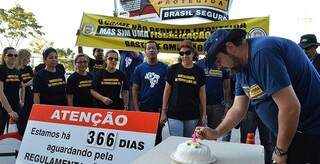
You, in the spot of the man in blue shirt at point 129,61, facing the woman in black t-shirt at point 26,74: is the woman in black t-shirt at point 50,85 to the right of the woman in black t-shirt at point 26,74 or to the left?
left

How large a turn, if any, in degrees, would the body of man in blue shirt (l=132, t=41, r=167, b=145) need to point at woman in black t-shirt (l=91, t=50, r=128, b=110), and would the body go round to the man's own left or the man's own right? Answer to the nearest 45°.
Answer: approximately 90° to the man's own right

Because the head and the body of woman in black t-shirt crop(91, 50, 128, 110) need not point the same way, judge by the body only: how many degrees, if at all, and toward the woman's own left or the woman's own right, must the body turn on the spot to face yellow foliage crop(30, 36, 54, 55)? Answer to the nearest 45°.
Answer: approximately 180°

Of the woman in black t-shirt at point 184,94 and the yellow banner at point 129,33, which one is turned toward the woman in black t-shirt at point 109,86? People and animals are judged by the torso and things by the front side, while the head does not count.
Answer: the yellow banner

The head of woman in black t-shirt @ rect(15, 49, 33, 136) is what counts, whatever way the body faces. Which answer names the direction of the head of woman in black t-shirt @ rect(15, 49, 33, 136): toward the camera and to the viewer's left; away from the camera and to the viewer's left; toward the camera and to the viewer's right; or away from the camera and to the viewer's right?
toward the camera and to the viewer's right

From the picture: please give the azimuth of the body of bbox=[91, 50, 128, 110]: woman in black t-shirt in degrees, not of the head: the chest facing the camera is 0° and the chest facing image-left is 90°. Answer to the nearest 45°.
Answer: approximately 0°

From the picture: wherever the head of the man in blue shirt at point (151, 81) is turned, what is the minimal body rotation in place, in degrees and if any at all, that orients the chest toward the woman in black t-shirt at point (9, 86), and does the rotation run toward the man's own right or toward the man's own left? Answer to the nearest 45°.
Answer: approximately 90° to the man's own right

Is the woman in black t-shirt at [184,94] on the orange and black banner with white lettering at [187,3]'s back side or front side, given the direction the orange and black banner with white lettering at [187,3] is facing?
on the front side
